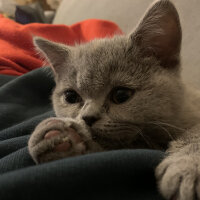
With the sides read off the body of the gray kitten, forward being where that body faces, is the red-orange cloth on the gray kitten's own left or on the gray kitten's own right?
on the gray kitten's own right

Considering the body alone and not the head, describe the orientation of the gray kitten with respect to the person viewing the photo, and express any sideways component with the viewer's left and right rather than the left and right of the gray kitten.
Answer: facing the viewer and to the left of the viewer
